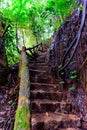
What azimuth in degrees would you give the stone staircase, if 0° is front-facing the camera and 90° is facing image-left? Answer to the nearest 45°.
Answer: approximately 0°

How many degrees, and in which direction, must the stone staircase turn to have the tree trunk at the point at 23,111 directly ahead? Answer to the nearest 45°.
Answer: approximately 90° to its right
